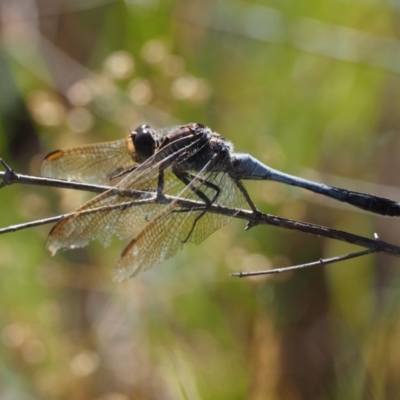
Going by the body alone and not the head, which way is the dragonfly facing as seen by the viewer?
to the viewer's left
